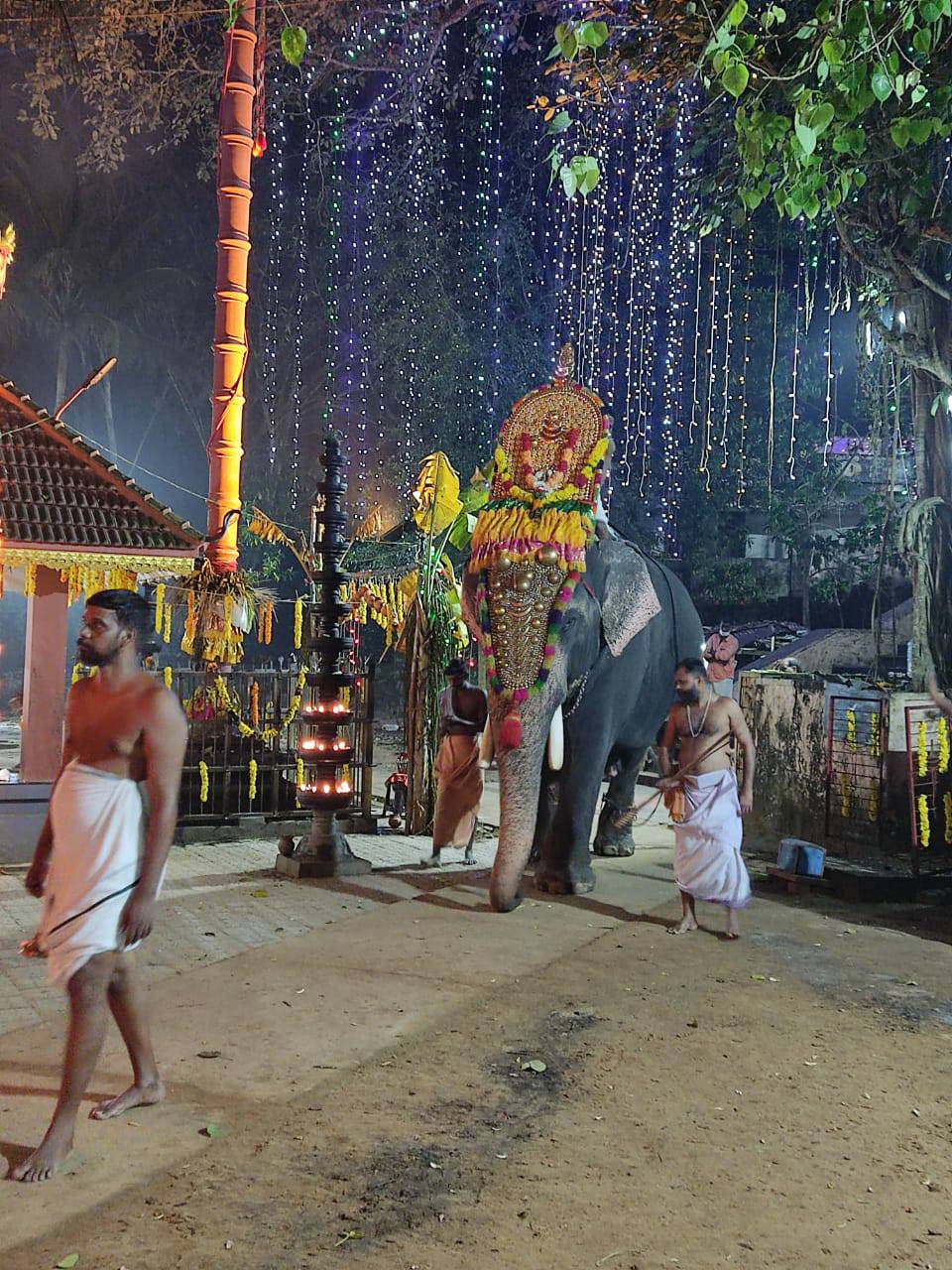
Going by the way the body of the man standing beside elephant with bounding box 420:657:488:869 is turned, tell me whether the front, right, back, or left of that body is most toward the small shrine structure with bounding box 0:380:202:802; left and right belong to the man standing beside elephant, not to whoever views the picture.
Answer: right

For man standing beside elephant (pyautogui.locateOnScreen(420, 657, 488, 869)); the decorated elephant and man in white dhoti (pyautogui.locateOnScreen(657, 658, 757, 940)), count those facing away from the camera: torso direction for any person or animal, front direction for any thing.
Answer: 0

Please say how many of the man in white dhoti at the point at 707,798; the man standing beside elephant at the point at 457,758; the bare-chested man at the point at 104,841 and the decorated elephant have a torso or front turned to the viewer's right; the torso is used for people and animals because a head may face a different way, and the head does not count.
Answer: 0

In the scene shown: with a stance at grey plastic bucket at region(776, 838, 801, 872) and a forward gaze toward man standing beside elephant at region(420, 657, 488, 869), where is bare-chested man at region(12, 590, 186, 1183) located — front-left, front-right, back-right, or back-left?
front-left

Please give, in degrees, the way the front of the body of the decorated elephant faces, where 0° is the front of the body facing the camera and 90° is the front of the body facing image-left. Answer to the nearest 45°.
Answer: approximately 45°

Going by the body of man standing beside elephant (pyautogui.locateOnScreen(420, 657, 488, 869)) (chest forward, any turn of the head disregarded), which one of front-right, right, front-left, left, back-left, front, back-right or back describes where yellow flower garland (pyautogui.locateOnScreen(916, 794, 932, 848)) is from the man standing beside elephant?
back-left

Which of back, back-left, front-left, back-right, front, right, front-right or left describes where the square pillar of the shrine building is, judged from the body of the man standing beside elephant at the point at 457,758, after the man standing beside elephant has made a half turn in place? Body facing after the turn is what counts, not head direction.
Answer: left

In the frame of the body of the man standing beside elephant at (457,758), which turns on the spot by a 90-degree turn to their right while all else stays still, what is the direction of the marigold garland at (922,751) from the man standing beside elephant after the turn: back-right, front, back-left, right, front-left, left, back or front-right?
back-right

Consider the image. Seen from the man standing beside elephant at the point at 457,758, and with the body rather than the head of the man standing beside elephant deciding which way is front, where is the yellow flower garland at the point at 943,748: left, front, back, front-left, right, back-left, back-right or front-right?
back-left

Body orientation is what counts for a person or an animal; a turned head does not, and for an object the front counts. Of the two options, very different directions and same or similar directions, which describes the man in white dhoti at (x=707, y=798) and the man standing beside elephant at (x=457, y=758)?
same or similar directions

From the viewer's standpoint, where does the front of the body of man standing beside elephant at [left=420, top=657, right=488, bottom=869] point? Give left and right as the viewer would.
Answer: facing the viewer and to the left of the viewer

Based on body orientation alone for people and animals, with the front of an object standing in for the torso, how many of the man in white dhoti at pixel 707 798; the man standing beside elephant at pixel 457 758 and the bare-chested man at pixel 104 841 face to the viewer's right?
0

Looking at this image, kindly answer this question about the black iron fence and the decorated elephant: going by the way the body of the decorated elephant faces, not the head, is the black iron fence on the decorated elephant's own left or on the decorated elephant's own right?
on the decorated elephant's own right

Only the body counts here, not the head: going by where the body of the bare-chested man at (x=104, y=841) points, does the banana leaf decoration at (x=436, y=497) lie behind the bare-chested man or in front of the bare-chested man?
behind
